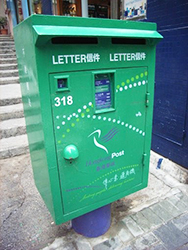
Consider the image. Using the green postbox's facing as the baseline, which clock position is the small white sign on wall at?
The small white sign on wall is roughly at 8 o'clock from the green postbox.

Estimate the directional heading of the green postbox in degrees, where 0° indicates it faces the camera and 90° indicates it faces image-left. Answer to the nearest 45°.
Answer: approximately 315°
